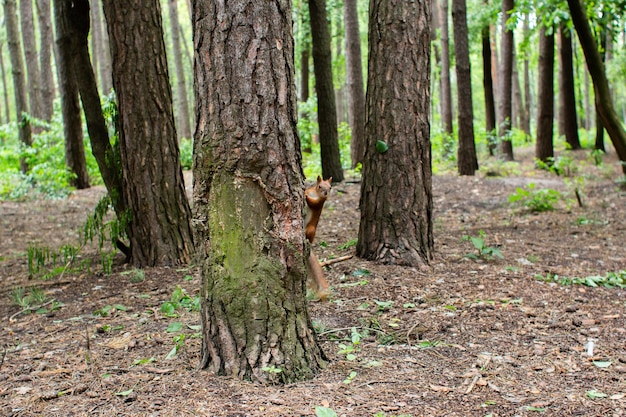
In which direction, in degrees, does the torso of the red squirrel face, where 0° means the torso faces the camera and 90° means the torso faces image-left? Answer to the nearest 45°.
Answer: approximately 45°

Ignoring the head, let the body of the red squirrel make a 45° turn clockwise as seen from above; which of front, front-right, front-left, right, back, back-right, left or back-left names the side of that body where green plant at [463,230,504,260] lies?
back-right

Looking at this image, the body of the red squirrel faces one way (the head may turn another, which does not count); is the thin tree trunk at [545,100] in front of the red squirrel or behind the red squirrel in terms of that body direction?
behind

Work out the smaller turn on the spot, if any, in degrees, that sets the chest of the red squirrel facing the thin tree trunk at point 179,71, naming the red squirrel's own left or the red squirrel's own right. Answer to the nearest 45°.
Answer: approximately 135° to the red squirrel's own right

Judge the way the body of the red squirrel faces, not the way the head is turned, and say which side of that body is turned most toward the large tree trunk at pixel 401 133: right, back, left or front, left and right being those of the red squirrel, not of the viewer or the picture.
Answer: back

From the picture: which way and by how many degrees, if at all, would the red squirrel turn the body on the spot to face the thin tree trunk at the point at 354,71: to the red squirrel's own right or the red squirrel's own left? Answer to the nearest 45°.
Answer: approximately 135° to the red squirrel's own right

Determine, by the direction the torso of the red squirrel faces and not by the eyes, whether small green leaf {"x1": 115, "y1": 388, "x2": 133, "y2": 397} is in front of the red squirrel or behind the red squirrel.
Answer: in front

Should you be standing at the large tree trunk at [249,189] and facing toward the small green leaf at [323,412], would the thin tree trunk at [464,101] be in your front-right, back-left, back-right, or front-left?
back-left
